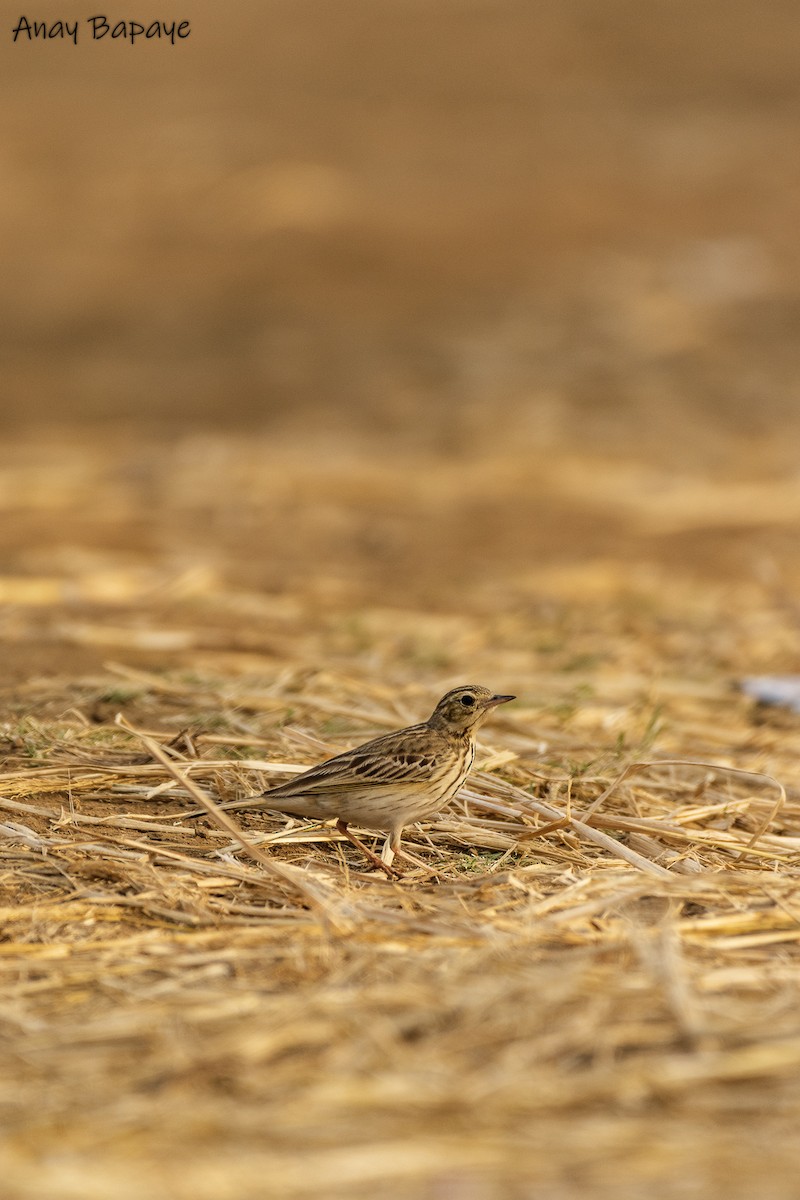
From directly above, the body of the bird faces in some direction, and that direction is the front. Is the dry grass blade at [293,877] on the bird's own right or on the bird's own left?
on the bird's own right

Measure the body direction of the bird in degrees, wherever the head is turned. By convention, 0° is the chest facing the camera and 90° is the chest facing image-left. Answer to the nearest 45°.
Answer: approximately 270°
